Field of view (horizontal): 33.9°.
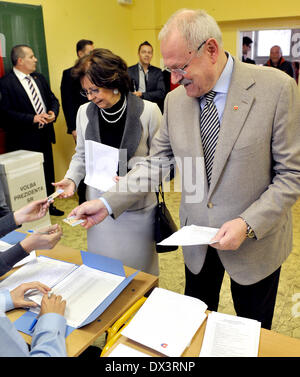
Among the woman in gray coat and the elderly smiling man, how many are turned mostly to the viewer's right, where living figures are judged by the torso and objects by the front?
0

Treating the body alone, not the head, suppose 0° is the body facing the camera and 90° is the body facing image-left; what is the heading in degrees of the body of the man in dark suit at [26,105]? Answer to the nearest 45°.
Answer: approximately 315°

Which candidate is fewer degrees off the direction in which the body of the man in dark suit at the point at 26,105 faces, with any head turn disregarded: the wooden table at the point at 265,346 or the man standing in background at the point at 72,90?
the wooden table

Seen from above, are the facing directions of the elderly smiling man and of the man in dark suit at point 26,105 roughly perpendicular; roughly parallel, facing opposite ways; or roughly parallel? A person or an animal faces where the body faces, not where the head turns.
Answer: roughly perpendicular

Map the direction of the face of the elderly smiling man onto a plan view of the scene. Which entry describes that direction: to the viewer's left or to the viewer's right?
to the viewer's left

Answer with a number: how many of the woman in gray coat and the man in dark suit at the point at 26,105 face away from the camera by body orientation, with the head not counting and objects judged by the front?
0

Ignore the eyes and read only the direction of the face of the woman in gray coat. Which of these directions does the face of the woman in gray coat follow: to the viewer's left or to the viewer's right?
to the viewer's left

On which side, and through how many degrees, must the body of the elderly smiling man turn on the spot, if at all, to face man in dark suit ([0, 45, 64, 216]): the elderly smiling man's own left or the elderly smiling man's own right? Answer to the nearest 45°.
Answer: approximately 90° to the elderly smiling man's own right

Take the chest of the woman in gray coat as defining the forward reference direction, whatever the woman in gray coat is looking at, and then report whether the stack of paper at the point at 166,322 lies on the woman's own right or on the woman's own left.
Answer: on the woman's own left

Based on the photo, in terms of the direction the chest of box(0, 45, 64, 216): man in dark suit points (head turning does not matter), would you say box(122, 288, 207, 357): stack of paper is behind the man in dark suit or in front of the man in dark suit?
in front

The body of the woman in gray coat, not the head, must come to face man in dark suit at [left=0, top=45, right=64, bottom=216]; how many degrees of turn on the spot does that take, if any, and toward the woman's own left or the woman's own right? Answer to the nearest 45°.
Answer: approximately 135° to the woman's own right

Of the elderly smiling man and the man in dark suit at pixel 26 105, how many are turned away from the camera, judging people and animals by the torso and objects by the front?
0

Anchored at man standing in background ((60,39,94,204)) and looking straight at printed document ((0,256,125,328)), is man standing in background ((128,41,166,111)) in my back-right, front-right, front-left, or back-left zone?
back-left
